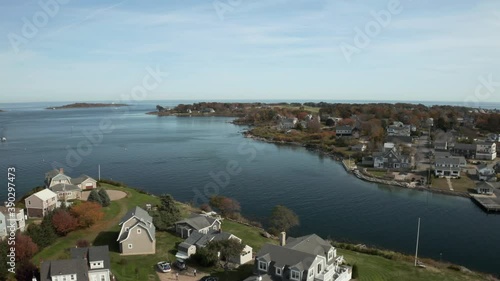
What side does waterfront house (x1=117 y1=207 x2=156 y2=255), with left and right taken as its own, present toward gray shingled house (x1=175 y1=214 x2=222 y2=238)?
left

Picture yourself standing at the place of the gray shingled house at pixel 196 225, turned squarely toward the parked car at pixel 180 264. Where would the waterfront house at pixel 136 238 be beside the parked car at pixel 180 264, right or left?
right

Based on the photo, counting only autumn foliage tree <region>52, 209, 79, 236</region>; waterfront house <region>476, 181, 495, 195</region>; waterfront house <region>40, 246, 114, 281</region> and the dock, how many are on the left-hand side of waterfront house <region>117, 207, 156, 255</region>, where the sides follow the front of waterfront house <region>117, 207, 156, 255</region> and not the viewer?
2

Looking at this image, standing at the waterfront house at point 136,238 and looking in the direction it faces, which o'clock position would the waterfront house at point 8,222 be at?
the waterfront house at point 8,222 is roughly at 4 o'clock from the waterfront house at point 136,238.

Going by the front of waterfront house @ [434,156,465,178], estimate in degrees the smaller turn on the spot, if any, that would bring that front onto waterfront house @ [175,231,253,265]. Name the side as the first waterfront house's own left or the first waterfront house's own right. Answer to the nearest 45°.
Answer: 0° — it already faces it

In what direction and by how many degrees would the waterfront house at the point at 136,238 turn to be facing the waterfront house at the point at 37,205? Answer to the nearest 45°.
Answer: approximately 135° to its right

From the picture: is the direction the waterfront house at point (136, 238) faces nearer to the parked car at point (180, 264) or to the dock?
the parked car

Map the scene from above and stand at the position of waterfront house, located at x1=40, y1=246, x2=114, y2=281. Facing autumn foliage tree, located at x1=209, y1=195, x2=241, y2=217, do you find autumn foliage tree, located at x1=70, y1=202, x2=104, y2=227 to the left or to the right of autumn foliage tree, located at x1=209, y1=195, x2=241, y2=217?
left

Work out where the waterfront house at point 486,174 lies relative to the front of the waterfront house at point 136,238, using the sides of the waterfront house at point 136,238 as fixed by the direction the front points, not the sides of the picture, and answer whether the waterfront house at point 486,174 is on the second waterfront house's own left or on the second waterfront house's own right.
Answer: on the second waterfront house's own left

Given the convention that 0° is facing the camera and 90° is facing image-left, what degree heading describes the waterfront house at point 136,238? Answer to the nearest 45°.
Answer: approximately 0°
